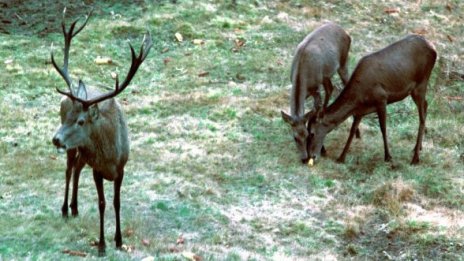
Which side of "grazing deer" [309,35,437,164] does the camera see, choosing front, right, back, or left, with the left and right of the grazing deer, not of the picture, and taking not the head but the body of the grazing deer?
left

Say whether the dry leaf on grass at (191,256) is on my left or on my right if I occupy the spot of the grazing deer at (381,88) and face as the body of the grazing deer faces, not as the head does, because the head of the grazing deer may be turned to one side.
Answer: on my left

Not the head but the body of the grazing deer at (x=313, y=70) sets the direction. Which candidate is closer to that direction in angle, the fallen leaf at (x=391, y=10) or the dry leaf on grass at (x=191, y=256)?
the dry leaf on grass

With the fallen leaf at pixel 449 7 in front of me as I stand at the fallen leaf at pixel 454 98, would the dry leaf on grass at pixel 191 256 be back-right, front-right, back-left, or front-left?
back-left

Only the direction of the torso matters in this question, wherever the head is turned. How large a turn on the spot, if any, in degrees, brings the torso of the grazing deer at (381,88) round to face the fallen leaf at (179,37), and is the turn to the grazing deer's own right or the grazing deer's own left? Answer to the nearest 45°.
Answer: approximately 45° to the grazing deer's own right
